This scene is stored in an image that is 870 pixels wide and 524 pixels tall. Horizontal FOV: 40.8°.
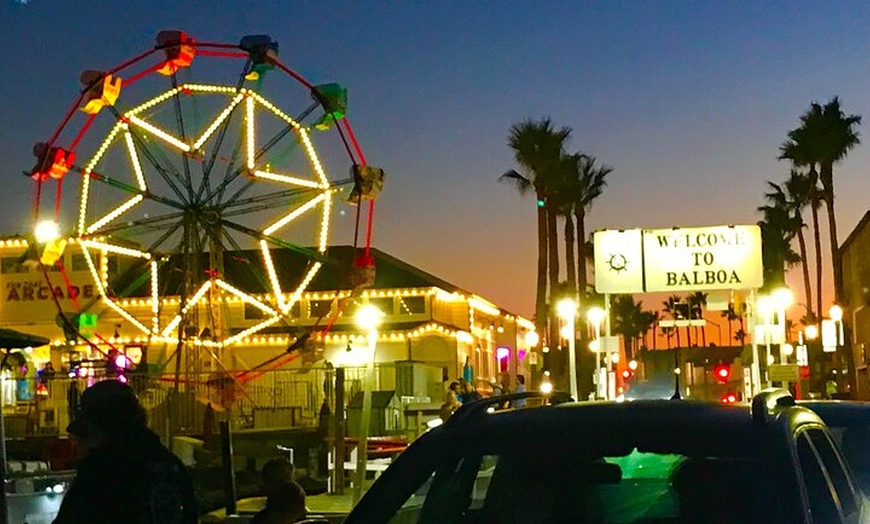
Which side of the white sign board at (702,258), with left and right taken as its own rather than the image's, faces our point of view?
front

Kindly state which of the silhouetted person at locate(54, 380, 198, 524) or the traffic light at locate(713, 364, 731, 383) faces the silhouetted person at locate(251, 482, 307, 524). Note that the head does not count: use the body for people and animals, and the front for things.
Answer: the traffic light

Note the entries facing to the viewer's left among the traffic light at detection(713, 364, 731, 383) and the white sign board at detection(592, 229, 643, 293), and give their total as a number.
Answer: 0

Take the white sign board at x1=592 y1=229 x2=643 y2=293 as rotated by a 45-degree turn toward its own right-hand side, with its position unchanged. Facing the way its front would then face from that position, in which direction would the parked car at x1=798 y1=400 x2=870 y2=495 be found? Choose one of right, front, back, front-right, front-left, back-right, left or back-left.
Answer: front-left

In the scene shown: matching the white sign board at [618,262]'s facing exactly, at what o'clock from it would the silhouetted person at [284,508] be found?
The silhouetted person is roughly at 12 o'clock from the white sign board.

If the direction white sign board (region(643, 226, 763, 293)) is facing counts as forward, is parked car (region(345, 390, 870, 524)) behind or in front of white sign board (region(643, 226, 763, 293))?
in front

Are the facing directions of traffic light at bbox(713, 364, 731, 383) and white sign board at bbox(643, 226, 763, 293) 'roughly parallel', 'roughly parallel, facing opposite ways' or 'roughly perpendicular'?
roughly parallel

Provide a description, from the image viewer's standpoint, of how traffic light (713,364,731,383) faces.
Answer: facing the viewer

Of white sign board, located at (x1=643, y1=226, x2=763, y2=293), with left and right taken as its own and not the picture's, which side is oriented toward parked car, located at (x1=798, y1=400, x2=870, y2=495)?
front

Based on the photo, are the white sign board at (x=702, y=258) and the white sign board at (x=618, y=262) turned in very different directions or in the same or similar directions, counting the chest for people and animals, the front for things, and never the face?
same or similar directions

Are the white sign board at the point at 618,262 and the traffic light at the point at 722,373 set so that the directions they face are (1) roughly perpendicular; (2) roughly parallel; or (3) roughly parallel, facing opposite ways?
roughly parallel
